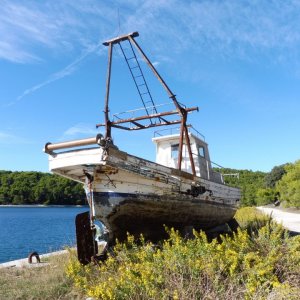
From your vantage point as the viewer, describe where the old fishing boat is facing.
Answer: facing away from the viewer and to the right of the viewer
